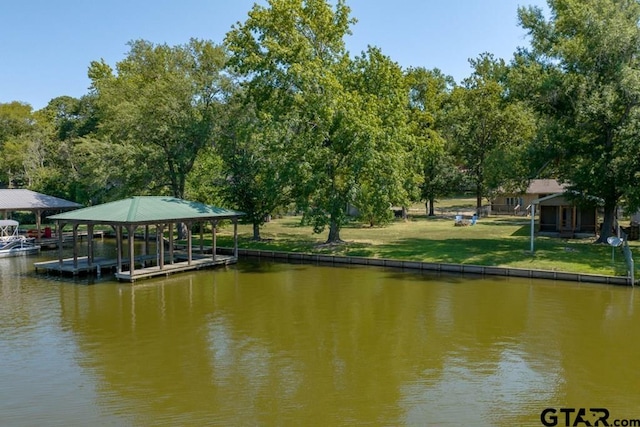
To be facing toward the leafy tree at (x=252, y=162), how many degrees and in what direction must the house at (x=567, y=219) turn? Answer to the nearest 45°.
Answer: approximately 45° to its right

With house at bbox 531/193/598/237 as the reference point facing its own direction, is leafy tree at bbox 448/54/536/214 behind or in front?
behind

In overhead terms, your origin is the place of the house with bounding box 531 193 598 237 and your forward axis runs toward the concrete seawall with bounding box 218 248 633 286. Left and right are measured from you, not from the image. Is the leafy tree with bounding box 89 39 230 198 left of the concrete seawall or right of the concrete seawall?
right

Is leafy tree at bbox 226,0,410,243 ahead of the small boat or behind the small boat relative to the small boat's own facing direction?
ahead

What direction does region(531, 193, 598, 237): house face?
toward the camera

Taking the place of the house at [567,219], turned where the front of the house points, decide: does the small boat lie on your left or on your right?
on your right
